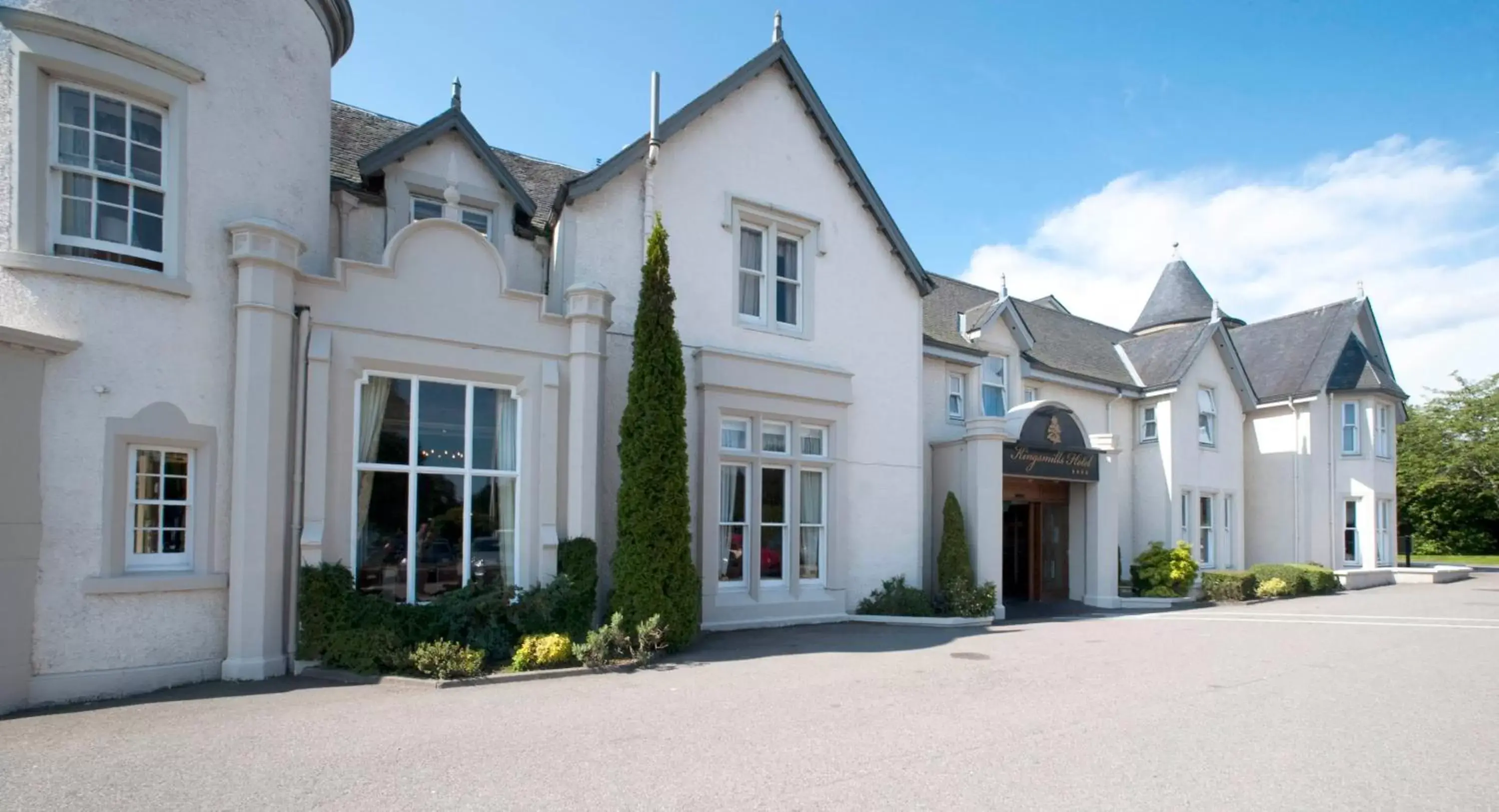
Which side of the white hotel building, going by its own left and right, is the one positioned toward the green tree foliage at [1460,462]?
left

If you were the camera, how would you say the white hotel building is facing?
facing the viewer and to the right of the viewer

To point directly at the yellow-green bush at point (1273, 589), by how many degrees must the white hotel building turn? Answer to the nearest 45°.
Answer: approximately 90° to its left

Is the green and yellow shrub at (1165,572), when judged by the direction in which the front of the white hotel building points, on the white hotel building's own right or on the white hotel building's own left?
on the white hotel building's own left

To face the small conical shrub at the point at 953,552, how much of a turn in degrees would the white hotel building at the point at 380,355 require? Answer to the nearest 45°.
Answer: approximately 90° to its left
